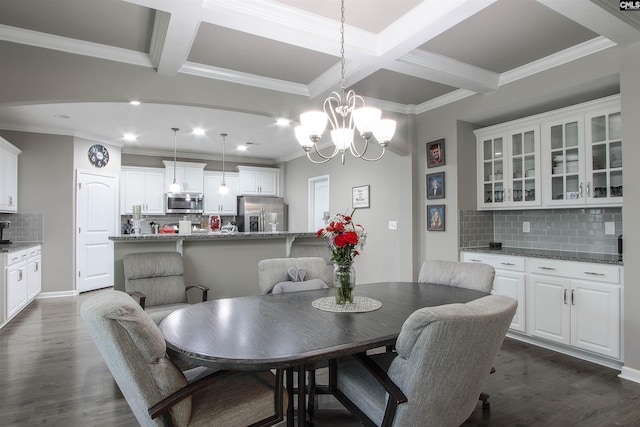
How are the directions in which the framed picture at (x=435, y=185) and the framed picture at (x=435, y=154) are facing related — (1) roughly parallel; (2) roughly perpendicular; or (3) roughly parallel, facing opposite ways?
roughly parallel

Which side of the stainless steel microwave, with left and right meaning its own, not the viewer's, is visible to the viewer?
front

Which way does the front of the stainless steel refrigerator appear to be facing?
toward the camera

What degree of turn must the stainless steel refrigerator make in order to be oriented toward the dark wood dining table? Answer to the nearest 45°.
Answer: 0° — it already faces it

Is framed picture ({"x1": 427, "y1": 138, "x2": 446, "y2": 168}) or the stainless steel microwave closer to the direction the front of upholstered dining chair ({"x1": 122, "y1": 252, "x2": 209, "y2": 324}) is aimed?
the framed picture

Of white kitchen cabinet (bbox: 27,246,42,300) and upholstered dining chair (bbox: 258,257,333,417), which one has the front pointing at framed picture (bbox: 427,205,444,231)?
the white kitchen cabinet

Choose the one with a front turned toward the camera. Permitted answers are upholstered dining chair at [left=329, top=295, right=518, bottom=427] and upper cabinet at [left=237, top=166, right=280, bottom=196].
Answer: the upper cabinet

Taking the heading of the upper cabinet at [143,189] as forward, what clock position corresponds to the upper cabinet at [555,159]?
the upper cabinet at [555,159] is roughly at 11 o'clock from the upper cabinet at [143,189].

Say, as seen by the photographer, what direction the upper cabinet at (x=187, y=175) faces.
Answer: facing the viewer

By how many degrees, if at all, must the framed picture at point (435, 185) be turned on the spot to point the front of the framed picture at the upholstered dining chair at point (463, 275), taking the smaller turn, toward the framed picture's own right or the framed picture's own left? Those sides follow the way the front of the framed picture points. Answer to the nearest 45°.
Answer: approximately 45° to the framed picture's own left

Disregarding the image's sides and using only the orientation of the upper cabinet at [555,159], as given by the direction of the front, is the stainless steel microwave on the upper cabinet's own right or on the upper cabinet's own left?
on the upper cabinet's own right

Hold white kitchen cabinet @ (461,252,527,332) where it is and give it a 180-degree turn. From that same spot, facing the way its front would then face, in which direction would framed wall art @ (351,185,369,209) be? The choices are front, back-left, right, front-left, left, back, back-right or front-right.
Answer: left

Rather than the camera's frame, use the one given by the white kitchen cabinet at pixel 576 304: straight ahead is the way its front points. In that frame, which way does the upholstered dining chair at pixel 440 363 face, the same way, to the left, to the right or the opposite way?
to the right

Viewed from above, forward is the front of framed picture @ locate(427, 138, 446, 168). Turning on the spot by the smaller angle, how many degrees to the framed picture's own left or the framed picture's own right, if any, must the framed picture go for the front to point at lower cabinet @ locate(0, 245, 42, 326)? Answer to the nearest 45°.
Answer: approximately 45° to the framed picture's own right

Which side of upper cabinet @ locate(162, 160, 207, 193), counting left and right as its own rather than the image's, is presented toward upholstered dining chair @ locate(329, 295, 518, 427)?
front

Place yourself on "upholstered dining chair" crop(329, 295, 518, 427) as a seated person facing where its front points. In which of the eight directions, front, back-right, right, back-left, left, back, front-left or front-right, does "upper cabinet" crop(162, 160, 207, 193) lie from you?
front

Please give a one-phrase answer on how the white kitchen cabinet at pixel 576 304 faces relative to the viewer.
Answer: facing the viewer and to the left of the viewer

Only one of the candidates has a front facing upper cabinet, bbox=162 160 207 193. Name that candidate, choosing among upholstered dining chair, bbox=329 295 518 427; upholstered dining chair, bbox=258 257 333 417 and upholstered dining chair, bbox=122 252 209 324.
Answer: upholstered dining chair, bbox=329 295 518 427

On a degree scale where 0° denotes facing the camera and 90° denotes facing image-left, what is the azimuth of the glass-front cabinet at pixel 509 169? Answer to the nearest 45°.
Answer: approximately 45°
